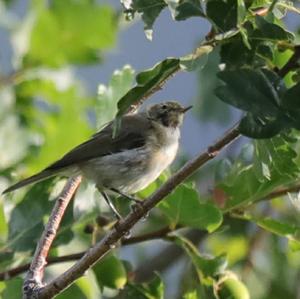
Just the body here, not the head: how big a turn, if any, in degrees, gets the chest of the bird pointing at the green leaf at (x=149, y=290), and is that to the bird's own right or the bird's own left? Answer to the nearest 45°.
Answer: approximately 90° to the bird's own right

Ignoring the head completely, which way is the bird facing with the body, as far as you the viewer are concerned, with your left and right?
facing to the right of the viewer

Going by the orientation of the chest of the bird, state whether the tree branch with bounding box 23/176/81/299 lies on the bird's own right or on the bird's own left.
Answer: on the bird's own right
